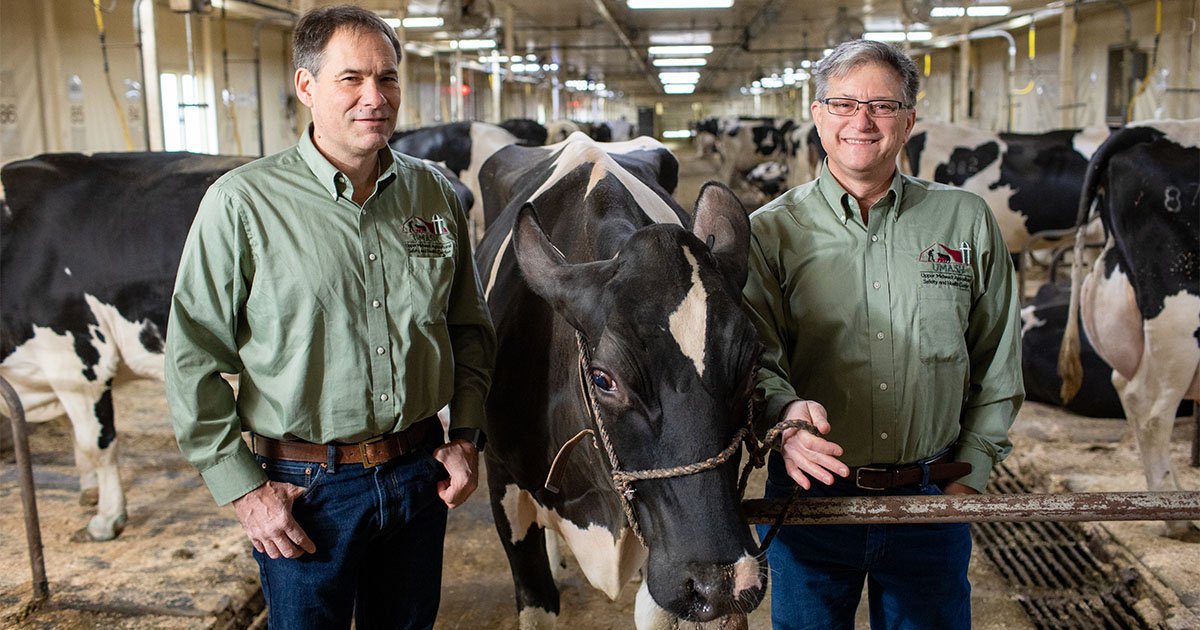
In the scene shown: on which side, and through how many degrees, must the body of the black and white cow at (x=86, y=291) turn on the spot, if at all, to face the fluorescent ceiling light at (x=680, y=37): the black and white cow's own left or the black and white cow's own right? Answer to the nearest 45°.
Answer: approximately 135° to the black and white cow's own right

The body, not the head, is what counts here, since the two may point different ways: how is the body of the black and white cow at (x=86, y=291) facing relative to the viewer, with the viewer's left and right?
facing to the left of the viewer

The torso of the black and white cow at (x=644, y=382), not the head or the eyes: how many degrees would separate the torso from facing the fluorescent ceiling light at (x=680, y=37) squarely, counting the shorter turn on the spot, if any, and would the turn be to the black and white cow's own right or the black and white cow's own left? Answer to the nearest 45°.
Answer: approximately 180°

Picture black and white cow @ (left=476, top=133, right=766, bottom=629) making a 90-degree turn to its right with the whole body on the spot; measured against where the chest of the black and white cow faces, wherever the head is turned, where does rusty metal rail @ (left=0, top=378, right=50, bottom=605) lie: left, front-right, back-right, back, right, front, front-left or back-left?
front-right

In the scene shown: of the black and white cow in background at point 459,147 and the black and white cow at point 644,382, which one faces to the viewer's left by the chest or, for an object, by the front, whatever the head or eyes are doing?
the black and white cow in background

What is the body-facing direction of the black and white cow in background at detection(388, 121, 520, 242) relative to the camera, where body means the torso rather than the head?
to the viewer's left

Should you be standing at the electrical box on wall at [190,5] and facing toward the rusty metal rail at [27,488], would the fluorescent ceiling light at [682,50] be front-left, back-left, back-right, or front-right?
back-left

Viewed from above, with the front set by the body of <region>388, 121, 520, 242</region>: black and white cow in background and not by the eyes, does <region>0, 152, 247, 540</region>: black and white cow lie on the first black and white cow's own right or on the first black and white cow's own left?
on the first black and white cow's own left

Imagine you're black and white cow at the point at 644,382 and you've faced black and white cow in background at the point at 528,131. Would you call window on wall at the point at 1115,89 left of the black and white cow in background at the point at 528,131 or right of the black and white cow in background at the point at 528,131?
right

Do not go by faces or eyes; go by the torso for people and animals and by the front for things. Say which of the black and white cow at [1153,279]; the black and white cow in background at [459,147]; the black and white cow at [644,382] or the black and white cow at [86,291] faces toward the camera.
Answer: the black and white cow at [644,382]

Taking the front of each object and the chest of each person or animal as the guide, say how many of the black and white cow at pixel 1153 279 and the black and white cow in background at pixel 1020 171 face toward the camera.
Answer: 0
